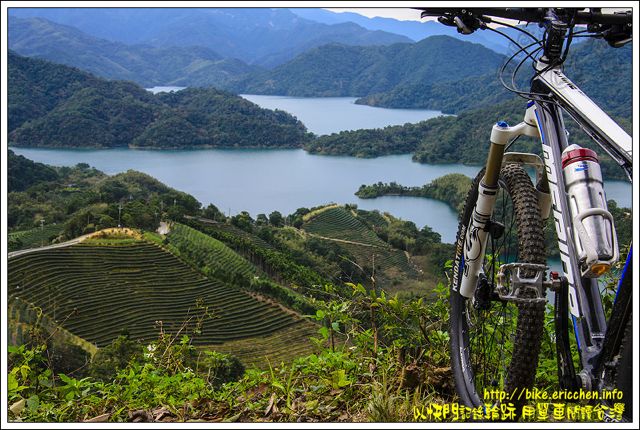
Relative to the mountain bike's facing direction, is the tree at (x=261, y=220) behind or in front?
in front

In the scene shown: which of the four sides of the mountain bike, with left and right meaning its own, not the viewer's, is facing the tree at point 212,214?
front

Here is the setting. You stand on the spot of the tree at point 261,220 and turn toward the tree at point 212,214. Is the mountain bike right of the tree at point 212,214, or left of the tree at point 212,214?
left

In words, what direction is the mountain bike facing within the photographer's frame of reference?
facing away from the viewer and to the left of the viewer

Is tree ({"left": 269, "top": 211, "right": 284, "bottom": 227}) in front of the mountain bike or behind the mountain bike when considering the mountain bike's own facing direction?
in front
